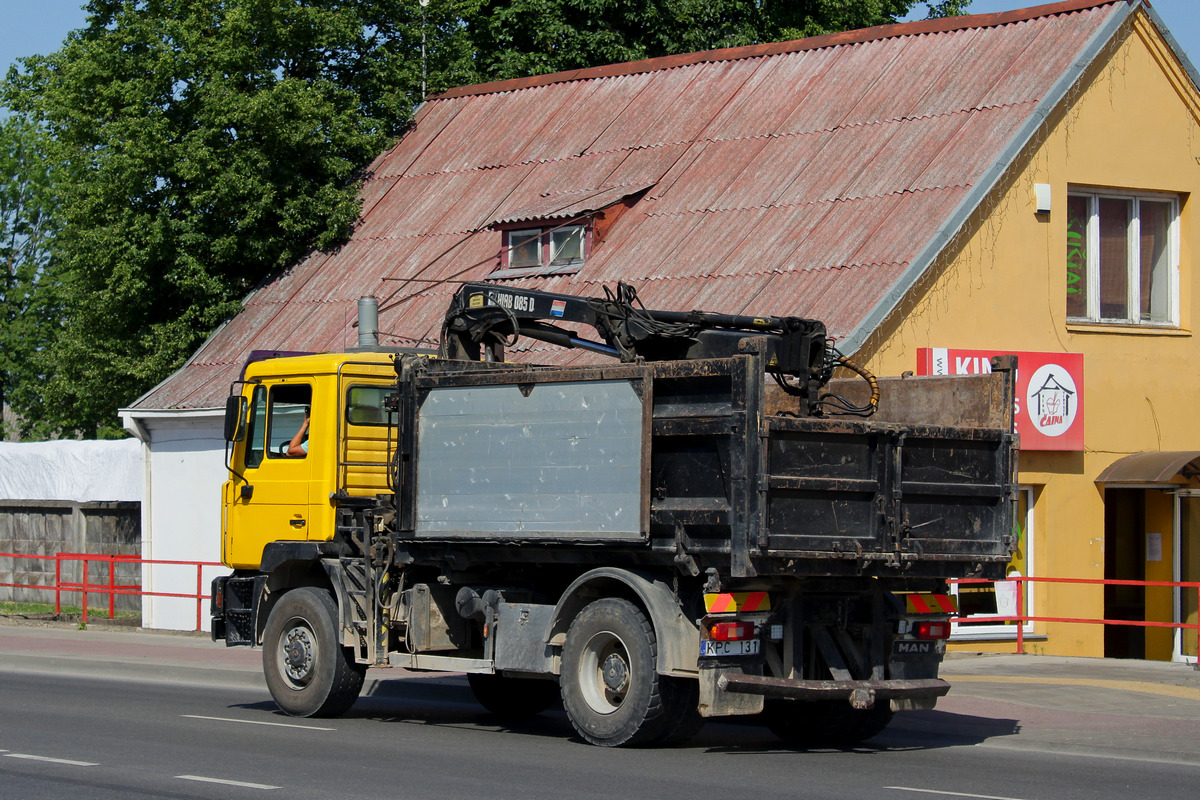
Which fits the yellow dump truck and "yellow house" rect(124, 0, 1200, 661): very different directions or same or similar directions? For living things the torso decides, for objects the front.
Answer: very different directions

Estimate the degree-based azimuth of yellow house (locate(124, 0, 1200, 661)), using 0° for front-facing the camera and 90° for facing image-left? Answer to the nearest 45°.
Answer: approximately 315°

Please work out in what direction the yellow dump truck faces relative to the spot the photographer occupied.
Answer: facing away from the viewer and to the left of the viewer

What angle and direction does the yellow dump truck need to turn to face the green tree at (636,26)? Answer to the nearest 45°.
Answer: approximately 45° to its right

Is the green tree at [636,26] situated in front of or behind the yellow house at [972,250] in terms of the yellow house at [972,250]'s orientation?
behind

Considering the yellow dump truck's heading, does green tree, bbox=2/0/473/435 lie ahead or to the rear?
ahead

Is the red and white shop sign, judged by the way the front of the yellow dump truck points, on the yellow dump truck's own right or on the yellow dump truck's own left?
on the yellow dump truck's own right

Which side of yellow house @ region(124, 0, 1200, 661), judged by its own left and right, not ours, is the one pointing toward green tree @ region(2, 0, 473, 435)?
back
